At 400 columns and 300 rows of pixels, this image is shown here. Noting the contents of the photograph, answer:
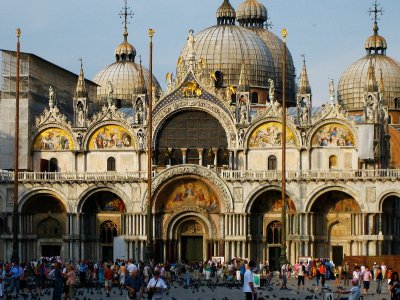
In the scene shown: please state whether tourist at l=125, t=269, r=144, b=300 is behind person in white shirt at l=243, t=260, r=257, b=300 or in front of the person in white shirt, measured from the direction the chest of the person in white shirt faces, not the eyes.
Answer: behind
